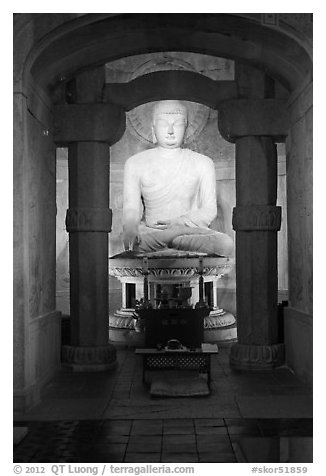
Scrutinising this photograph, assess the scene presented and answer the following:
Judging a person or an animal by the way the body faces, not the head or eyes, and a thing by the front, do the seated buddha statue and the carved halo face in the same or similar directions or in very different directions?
same or similar directions

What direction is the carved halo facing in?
toward the camera

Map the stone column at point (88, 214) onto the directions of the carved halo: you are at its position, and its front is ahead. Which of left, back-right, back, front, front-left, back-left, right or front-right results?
front

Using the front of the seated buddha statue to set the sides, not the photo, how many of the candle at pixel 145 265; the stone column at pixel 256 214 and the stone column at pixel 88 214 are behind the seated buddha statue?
0

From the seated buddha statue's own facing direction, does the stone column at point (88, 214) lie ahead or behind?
ahead

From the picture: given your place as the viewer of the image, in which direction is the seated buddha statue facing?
facing the viewer

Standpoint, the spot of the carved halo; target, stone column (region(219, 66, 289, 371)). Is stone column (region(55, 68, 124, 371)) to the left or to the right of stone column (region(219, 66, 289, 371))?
right

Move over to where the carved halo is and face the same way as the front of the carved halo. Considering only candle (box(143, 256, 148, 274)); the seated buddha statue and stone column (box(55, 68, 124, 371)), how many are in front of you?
3

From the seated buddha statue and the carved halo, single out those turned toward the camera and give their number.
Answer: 2

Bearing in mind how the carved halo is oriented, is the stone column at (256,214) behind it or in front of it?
in front

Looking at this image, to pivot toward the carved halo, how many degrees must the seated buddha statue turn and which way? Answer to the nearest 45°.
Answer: approximately 180°

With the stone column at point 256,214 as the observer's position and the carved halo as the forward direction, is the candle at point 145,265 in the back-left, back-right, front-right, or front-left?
front-left

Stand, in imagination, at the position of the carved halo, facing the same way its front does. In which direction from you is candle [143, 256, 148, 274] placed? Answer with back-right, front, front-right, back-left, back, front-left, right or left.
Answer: front
